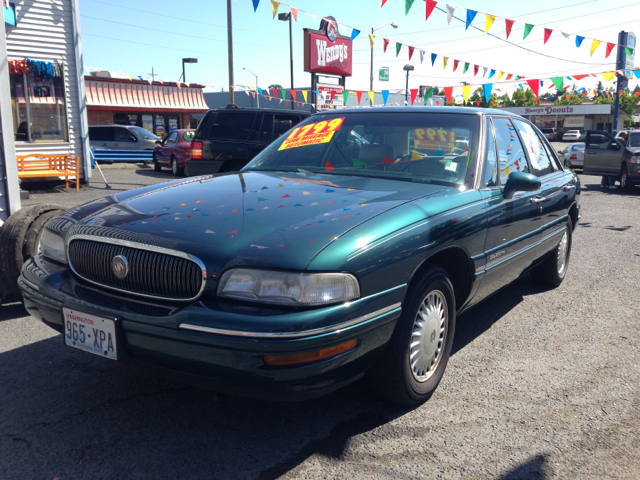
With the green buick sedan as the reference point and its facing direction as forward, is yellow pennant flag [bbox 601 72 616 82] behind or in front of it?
behind

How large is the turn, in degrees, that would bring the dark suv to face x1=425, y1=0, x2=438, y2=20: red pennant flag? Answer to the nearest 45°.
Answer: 0° — it already faces it

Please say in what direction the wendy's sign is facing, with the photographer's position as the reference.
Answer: facing the viewer and to the right of the viewer

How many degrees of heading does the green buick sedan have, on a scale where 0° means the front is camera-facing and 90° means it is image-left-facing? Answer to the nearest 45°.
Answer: approximately 45°

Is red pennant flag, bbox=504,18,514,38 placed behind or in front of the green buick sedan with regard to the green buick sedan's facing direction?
behind

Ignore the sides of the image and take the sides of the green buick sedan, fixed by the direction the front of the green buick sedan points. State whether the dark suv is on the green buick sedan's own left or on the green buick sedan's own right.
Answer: on the green buick sedan's own right

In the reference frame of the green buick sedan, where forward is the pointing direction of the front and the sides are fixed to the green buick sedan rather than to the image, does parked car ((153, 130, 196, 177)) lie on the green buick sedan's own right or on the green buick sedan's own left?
on the green buick sedan's own right

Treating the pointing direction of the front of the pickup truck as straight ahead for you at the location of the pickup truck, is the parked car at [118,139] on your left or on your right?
on your right
